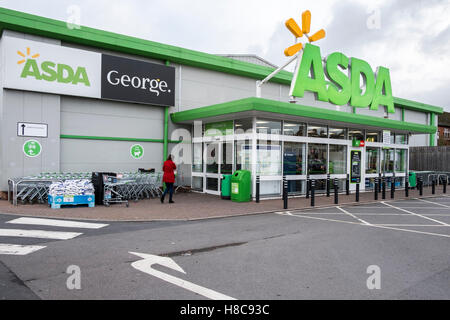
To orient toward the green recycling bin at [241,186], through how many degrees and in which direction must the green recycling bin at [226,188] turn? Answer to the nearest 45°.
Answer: approximately 90° to its left

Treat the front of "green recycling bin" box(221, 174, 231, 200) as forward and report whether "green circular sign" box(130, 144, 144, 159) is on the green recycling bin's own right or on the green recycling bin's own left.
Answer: on the green recycling bin's own right

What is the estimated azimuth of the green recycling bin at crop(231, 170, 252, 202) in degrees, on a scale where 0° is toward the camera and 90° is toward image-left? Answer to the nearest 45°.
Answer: approximately 45°

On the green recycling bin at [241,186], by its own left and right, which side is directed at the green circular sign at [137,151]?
right
